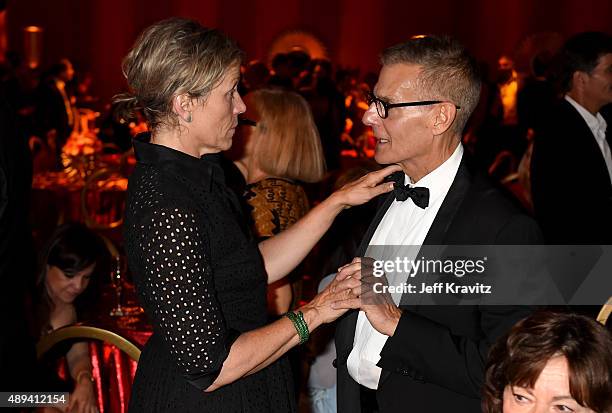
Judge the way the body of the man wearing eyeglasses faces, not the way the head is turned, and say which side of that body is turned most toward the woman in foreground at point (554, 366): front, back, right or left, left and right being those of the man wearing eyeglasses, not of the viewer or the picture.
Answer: left

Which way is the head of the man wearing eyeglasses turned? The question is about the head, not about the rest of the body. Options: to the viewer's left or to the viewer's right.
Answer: to the viewer's left

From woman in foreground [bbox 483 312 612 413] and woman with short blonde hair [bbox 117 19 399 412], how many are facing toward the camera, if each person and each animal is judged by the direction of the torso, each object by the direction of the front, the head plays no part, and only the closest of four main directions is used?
1

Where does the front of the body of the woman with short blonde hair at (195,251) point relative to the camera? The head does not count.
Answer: to the viewer's right

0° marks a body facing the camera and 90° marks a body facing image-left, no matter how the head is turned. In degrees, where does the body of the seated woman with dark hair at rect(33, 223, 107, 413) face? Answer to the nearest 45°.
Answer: approximately 315°

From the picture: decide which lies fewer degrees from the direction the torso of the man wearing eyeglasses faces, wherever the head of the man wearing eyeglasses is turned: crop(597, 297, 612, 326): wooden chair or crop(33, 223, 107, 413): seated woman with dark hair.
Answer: the seated woman with dark hair

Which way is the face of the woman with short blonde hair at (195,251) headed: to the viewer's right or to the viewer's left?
to the viewer's right

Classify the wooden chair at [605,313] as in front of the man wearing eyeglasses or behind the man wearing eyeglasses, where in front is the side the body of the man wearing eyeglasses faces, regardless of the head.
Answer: behind
